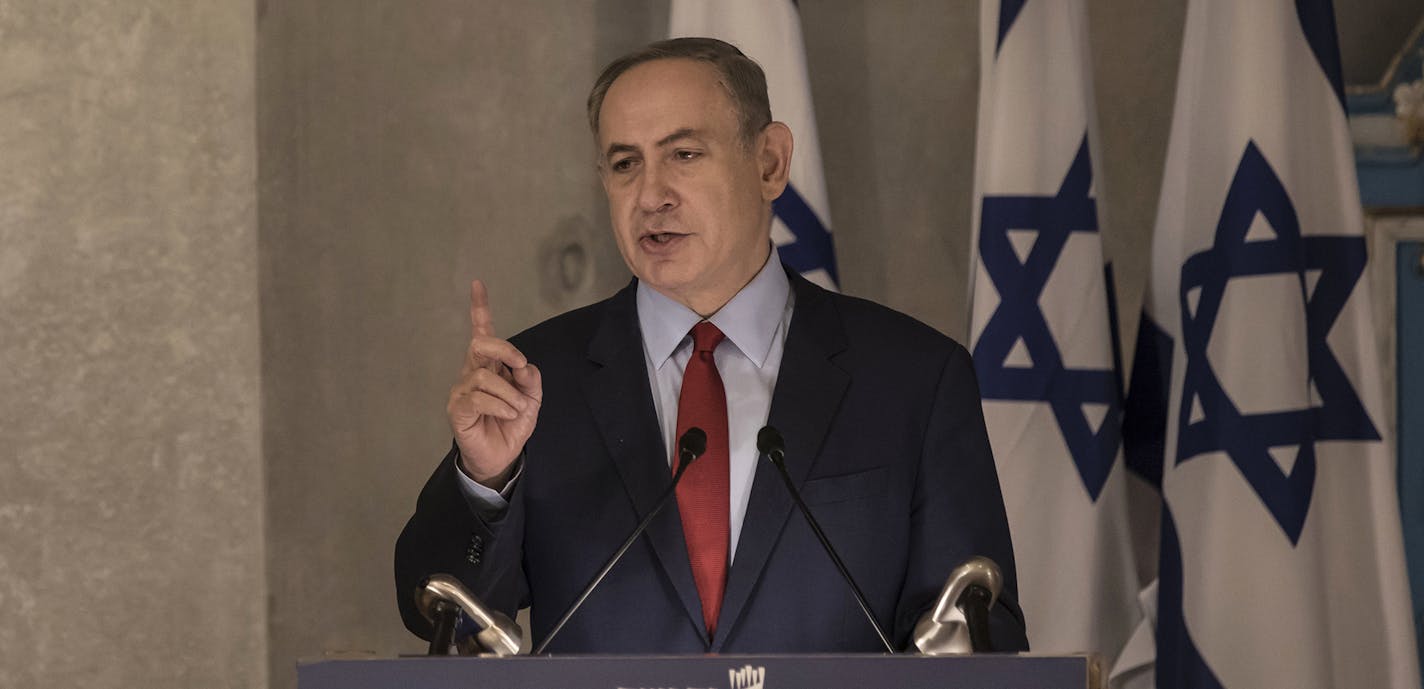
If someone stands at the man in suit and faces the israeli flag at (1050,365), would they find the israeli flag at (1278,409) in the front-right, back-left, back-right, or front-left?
front-right

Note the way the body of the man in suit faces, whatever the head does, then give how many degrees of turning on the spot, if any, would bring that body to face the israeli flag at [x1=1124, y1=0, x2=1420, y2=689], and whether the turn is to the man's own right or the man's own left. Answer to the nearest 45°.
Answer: approximately 135° to the man's own left

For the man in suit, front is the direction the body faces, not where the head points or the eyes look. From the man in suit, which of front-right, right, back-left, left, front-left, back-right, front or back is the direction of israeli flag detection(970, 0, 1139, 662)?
back-left

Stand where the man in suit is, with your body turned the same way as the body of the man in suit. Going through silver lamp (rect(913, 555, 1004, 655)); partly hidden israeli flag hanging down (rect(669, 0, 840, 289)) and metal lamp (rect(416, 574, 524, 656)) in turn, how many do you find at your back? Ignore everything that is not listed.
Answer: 1

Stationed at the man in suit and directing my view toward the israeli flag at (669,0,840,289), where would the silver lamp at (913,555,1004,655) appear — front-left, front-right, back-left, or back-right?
back-right

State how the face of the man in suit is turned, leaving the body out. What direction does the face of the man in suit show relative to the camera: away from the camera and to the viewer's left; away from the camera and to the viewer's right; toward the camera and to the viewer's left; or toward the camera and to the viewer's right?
toward the camera and to the viewer's left

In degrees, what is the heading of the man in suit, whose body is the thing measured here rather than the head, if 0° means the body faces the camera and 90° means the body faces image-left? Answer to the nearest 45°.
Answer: approximately 0°

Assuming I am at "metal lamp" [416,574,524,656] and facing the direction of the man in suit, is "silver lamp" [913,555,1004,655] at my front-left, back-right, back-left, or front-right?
front-right

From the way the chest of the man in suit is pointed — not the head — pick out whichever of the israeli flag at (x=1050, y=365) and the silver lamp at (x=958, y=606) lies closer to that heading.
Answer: the silver lamp

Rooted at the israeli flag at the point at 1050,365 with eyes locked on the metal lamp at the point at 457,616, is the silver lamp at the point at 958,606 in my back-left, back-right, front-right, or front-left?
front-left

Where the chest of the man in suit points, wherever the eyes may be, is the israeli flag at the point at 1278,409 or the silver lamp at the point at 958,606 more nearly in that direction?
the silver lamp

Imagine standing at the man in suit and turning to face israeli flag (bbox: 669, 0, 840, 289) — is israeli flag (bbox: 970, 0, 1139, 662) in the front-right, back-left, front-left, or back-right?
front-right

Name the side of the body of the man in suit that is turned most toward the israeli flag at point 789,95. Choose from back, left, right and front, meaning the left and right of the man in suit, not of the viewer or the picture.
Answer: back
